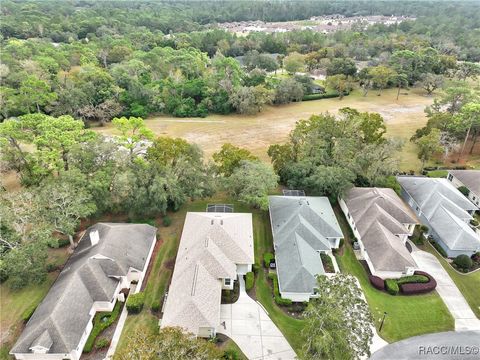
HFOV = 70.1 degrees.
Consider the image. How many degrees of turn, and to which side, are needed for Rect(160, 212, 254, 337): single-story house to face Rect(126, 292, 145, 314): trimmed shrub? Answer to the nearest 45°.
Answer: approximately 90° to its right

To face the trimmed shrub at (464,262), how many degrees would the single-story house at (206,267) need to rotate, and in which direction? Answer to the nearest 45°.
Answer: approximately 90° to its left

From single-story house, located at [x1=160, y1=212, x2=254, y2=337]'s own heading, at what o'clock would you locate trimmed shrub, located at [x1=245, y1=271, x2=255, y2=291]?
The trimmed shrub is roughly at 9 o'clock from the single-story house.

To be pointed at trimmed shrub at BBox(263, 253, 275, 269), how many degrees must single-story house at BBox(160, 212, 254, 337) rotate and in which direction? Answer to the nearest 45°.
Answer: approximately 135° to its left

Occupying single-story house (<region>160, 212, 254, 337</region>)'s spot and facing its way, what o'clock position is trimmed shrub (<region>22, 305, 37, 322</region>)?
The trimmed shrub is roughly at 3 o'clock from the single-story house.

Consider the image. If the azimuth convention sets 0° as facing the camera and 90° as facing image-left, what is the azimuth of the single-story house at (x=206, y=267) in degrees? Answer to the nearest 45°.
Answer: approximately 0°

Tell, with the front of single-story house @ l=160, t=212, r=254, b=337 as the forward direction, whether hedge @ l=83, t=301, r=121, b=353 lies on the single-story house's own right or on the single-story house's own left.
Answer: on the single-story house's own right

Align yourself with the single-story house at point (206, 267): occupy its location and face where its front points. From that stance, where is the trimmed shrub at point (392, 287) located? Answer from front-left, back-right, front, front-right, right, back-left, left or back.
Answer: left

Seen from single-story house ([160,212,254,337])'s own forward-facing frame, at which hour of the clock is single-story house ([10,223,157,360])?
single-story house ([10,223,157,360]) is roughly at 3 o'clock from single-story house ([160,212,254,337]).

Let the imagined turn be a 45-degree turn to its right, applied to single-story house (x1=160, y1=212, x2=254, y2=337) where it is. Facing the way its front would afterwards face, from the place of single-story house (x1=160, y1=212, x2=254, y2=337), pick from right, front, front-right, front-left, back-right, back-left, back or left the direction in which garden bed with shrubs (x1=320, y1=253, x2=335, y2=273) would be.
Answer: back-left

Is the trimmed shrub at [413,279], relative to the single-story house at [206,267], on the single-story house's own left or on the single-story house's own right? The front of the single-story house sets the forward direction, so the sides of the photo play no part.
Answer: on the single-story house's own left

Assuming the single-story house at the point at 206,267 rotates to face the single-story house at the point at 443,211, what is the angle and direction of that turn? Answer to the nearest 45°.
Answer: approximately 90° to its left

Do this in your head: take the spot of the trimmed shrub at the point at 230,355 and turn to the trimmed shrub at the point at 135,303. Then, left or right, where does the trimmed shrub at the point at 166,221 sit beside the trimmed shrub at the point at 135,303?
right

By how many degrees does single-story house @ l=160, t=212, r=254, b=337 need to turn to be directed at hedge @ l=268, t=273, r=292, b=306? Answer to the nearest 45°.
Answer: approximately 90° to its left

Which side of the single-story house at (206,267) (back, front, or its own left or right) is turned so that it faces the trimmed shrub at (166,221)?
back
